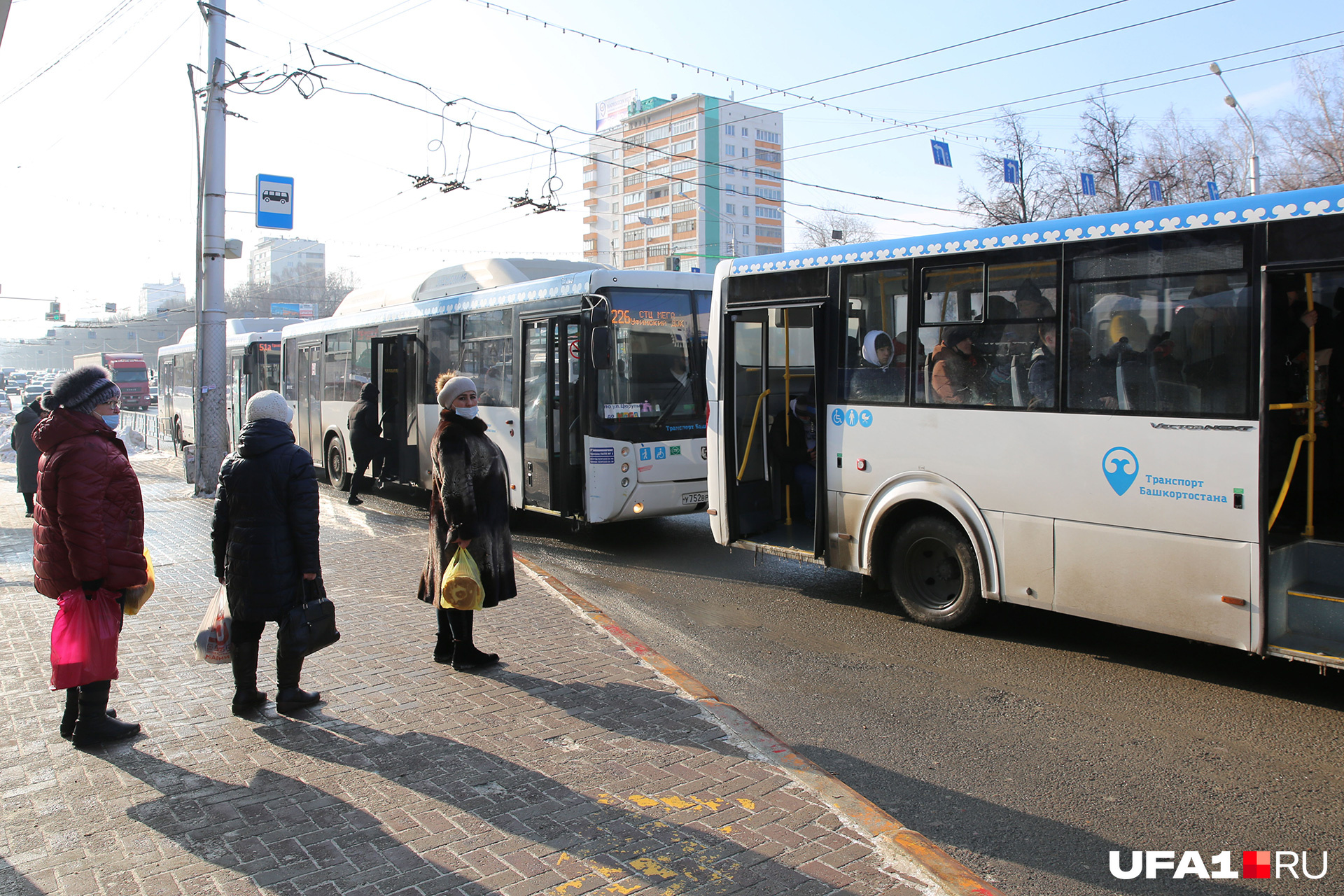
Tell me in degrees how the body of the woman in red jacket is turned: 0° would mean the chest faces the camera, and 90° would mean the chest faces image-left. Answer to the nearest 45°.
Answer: approximately 270°

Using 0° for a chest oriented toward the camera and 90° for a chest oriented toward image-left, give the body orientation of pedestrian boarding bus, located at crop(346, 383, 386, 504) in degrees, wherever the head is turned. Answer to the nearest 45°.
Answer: approximately 225°

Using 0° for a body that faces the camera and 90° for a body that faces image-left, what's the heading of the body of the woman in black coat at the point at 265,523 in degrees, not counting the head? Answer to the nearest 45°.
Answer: approximately 225°

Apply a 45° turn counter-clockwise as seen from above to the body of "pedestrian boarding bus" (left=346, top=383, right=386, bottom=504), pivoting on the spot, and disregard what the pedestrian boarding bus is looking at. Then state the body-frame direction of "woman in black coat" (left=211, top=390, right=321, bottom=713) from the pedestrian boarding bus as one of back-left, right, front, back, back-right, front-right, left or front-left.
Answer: back

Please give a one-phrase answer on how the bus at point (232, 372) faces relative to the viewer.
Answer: facing the viewer and to the right of the viewer

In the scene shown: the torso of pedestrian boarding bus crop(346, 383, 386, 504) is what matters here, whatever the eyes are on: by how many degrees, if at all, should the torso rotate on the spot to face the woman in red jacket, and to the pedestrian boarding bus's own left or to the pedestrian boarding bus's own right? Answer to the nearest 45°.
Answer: approximately 135° to the pedestrian boarding bus's own right

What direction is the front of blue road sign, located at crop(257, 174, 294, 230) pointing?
toward the camera

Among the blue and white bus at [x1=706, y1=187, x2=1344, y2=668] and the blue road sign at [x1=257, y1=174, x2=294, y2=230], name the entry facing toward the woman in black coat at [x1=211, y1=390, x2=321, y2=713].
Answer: the blue road sign

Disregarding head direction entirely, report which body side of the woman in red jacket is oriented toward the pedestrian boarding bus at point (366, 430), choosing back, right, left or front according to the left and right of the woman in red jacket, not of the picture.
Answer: left

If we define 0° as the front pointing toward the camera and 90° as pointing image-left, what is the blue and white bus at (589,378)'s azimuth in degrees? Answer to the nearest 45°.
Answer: approximately 315°

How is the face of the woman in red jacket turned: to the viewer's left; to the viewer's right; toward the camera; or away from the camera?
to the viewer's right
